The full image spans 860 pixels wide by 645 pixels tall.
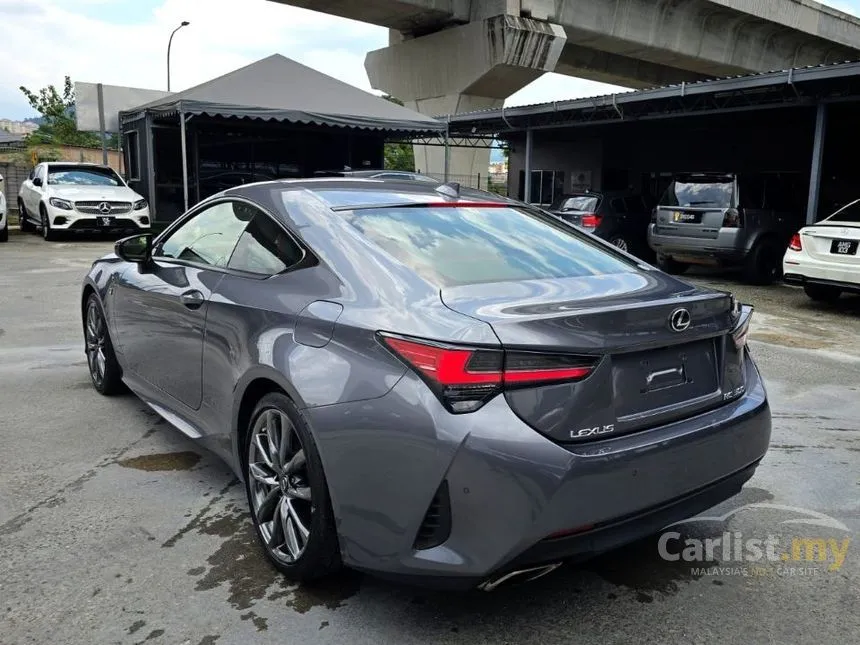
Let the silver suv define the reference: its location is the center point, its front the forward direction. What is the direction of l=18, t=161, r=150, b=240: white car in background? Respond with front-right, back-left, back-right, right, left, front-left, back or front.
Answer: back-left

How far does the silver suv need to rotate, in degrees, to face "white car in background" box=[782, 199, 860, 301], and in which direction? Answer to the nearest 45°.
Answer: approximately 135° to its right

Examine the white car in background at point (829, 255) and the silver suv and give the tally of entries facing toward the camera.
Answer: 0

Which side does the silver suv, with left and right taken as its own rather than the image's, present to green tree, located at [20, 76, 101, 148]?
left

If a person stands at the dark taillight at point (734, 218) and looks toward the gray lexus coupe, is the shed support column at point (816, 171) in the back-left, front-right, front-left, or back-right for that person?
back-left

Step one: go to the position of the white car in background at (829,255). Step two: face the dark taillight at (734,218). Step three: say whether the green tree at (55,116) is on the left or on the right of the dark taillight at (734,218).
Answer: left

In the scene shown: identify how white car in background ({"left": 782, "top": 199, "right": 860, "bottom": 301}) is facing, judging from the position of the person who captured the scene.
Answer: facing away from the viewer and to the right of the viewer

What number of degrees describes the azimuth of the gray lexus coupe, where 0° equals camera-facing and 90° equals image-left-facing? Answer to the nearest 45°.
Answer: approximately 135°

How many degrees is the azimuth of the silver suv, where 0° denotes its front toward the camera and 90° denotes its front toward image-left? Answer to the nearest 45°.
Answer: approximately 225°

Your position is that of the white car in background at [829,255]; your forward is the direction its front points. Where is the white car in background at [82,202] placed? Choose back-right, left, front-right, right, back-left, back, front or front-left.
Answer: back-left

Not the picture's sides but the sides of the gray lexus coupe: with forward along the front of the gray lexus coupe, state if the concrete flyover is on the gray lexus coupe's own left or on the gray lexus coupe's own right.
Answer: on the gray lexus coupe's own right

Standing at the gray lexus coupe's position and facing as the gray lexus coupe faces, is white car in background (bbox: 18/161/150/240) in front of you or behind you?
in front
